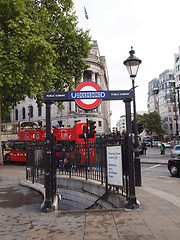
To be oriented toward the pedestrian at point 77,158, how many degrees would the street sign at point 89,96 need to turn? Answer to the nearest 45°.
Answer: approximately 180°

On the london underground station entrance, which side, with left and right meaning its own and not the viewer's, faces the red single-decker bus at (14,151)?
back

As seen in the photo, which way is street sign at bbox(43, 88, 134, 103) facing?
toward the camera

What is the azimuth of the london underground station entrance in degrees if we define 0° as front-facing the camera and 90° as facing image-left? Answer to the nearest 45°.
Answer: approximately 0°

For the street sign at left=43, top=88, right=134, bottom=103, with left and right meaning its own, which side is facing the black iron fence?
back

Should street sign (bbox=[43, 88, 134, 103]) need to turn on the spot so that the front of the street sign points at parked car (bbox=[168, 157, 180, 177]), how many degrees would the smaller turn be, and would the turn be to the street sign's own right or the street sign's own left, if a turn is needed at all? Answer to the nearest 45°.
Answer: approximately 135° to the street sign's own left

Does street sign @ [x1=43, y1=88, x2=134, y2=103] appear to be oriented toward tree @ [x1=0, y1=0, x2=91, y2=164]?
no

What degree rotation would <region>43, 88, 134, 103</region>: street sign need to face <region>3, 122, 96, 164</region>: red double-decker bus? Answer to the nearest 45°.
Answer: approximately 180°

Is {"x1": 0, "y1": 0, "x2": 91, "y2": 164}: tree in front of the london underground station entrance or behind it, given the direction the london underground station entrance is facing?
behind

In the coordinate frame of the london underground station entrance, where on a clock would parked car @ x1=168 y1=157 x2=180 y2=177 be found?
The parked car is roughly at 7 o'clock from the london underground station entrance.
